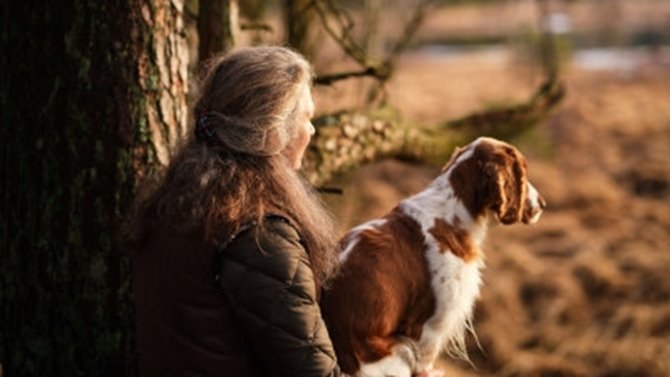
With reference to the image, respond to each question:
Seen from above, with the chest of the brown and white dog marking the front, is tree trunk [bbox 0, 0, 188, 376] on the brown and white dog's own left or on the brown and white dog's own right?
on the brown and white dog's own left

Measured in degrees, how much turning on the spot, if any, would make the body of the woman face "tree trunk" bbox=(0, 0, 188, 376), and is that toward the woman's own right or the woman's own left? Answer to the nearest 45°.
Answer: approximately 90° to the woman's own left

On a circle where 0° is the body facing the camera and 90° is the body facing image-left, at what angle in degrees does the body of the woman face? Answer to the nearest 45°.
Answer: approximately 225°

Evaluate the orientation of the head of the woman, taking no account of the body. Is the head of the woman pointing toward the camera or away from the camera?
away from the camera

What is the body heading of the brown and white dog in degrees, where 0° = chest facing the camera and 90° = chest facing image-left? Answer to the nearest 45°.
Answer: approximately 225°
